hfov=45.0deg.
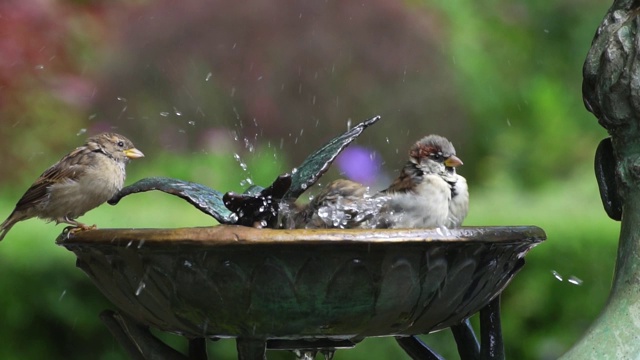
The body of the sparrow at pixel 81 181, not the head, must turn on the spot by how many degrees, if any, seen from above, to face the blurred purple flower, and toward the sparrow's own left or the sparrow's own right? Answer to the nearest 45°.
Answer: approximately 45° to the sparrow's own left

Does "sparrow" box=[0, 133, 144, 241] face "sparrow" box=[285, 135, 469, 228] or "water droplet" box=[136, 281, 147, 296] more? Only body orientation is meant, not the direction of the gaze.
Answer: the sparrow

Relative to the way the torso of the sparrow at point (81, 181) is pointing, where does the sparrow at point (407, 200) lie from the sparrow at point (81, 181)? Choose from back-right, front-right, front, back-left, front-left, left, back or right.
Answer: front-right

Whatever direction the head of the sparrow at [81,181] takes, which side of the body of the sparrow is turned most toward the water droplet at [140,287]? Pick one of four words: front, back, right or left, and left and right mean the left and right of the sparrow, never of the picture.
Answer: right

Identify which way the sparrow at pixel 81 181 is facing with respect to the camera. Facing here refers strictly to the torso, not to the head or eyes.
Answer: to the viewer's right

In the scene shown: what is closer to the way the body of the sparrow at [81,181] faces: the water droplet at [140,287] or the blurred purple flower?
the water droplet
